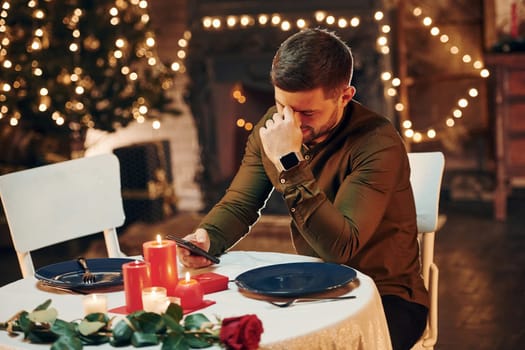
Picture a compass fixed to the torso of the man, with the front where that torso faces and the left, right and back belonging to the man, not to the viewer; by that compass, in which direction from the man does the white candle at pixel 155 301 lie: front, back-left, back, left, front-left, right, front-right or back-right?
front

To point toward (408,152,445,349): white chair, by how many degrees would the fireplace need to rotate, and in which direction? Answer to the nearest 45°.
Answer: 0° — it already faces it

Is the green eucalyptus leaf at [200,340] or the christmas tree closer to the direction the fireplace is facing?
the green eucalyptus leaf

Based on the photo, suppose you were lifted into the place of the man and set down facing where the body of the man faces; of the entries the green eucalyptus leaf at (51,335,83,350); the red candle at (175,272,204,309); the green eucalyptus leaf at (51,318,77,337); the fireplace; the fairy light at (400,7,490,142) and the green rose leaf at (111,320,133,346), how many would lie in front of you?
4

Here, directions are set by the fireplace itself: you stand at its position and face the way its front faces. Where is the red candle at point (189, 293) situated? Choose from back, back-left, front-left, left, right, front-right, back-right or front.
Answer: front

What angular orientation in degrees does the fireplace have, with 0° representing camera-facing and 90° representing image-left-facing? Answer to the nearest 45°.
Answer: approximately 0°

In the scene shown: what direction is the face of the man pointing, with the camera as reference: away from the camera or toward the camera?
toward the camera

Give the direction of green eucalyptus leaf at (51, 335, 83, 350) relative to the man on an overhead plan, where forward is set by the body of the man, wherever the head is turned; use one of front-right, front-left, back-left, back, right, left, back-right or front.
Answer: front

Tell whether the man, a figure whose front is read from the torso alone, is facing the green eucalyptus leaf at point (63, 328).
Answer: yes

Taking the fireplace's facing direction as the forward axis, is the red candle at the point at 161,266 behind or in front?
in front

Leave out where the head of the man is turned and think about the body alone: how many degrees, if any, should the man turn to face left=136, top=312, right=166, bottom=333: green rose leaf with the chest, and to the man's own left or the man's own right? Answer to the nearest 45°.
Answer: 0° — they already face it

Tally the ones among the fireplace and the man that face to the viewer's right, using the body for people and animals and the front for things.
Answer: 0

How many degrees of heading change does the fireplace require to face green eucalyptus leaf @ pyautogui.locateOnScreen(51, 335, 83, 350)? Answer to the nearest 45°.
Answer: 0° — it already faces it

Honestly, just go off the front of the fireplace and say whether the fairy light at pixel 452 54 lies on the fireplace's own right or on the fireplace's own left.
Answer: on the fireplace's own left

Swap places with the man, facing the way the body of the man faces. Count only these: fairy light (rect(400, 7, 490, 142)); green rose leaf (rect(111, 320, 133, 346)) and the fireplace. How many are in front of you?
1

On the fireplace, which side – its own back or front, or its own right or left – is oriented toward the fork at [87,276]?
front

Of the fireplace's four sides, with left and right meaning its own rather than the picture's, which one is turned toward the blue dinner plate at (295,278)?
front

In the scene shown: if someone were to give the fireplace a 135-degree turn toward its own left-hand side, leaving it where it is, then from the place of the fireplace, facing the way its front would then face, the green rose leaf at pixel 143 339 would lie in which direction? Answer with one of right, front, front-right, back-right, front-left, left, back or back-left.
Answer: back-right
